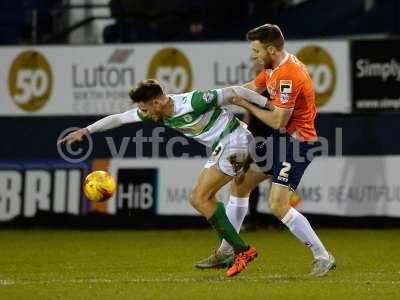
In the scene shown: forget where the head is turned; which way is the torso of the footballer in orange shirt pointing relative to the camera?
to the viewer's left

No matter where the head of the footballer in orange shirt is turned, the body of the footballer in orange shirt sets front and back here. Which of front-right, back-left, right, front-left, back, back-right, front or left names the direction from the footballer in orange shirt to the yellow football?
front

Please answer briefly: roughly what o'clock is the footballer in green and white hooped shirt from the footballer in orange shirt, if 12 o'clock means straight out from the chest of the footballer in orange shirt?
The footballer in green and white hooped shirt is roughly at 12 o'clock from the footballer in orange shirt.
